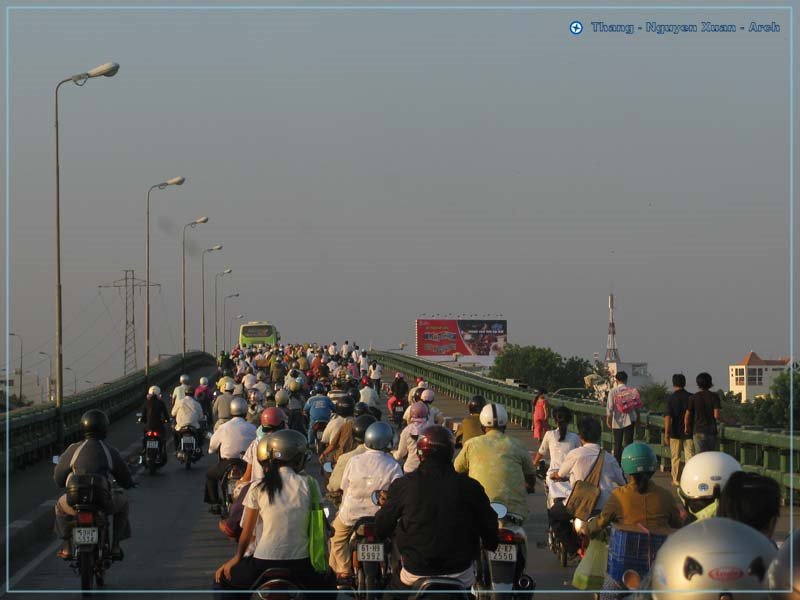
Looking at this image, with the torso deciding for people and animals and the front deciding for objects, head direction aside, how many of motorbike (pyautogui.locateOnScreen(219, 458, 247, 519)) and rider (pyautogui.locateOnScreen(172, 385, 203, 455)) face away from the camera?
2

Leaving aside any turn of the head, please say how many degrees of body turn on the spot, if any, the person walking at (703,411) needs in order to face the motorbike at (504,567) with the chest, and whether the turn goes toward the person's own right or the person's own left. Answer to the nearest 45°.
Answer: approximately 180°

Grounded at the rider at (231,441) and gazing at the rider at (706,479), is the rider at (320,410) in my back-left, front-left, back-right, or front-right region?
back-left

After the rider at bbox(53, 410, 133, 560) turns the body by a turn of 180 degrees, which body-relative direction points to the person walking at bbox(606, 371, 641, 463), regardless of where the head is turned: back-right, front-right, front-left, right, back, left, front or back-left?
back-left

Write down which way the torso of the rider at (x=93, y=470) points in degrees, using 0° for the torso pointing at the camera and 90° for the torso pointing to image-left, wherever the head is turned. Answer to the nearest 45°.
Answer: approximately 180°

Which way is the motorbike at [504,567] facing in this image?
away from the camera

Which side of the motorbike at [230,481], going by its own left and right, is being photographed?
back

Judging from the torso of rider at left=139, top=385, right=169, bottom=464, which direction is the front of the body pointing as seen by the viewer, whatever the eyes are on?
away from the camera

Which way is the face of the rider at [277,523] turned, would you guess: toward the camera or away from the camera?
away from the camera

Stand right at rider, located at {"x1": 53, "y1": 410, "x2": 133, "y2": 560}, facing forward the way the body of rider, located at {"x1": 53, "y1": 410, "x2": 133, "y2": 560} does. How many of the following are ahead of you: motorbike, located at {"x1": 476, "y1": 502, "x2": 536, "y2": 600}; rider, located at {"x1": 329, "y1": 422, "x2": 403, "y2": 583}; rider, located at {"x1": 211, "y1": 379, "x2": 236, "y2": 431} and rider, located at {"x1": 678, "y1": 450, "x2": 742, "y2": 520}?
1

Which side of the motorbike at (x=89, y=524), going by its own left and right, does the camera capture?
back

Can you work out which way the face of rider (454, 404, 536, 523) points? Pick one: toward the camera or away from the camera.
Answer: away from the camera

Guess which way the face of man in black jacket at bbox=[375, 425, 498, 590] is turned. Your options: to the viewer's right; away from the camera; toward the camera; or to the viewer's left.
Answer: away from the camera

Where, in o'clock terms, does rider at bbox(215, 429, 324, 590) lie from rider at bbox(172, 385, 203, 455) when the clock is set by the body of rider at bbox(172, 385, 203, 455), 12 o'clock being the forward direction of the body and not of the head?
rider at bbox(215, 429, 324, 590) is roughly at 6 o'clock from rider at bbox(172, 385, 203, 455).

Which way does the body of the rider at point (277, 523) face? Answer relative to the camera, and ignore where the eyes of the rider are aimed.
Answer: away from the camera

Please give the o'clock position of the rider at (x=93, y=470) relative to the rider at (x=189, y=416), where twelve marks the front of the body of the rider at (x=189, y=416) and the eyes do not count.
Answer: the rider at (x=93, y=470) is roughly at 6 o'clock from the rider at (x=189, y=416).

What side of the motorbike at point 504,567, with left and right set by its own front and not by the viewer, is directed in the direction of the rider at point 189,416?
front

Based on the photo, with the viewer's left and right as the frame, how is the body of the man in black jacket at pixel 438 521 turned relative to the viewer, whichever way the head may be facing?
facing away from the viewer
